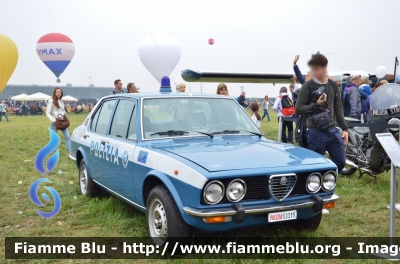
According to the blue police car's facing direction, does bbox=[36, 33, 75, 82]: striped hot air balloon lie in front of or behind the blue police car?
behind

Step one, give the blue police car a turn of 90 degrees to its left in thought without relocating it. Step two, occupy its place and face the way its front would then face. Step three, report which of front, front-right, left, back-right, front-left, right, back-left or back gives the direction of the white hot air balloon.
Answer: front-left

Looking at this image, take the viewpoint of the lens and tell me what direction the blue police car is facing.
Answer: facing the viewer and to the right of the viewer

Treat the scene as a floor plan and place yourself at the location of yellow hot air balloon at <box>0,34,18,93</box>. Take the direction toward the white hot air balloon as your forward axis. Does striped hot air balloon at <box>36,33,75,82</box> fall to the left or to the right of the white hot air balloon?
left

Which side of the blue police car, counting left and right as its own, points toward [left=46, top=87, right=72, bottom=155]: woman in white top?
back

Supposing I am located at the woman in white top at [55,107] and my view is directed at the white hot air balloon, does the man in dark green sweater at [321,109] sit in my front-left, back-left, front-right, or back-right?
back-right

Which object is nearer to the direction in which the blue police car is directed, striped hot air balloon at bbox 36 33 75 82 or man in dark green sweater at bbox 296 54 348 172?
the man in dark green sweater

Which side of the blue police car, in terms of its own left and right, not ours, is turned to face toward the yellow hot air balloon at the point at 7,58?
back
